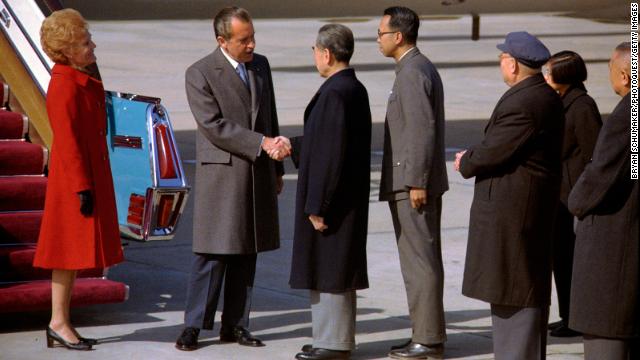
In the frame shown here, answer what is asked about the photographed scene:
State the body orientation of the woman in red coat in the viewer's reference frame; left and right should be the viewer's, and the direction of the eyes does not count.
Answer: facing to the right of the viewer

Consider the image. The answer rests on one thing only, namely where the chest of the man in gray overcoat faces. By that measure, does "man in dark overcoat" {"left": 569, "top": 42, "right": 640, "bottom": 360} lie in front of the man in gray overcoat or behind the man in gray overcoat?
in front

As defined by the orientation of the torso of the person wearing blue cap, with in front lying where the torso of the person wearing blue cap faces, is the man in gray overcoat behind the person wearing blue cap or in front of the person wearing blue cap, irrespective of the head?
in front

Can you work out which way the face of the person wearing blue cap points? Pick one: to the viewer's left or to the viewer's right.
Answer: to the viewer's left

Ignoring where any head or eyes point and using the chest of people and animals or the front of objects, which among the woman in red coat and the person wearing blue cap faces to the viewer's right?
the woman in red coat

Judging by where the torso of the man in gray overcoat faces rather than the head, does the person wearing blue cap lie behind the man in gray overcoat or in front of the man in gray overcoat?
in front

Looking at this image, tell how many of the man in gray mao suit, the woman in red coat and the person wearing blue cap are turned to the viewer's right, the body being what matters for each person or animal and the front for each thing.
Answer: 1

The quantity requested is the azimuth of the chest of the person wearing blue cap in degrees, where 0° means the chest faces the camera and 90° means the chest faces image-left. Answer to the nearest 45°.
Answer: approximately 135°

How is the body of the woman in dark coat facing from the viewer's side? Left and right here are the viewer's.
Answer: facing to the left of the viewer

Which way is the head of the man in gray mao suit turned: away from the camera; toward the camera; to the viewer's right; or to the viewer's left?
to the viewer's left
